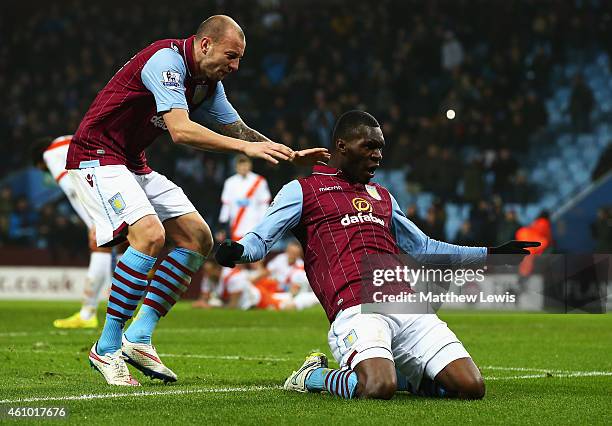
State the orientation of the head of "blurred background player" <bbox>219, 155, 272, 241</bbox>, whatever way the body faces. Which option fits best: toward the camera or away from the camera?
toward the camera

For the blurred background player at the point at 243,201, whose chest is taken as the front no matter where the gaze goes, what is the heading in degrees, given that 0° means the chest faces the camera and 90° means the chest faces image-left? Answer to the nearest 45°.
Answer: approximately 0°

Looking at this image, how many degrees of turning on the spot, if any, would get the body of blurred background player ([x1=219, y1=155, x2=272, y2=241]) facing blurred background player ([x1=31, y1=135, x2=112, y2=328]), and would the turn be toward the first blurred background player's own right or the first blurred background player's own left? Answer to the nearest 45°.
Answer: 0° — they already face them
